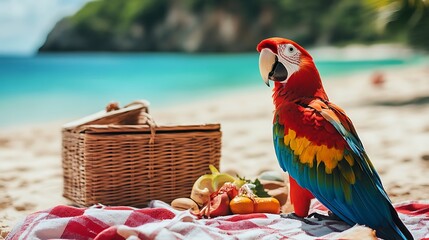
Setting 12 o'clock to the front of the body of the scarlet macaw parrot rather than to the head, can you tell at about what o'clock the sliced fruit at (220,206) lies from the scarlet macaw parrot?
The sliced fruit is roughly at 11 o'clock from the scarlet macaw parrot.

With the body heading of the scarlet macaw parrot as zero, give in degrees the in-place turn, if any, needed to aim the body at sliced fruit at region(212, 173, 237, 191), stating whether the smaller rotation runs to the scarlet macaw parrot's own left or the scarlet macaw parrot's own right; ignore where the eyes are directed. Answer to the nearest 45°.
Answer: approximately 45° to the scarlet macaw parrot's own right

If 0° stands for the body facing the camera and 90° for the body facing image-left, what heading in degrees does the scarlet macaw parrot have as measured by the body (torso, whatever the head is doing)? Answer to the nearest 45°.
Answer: approximately 90°
